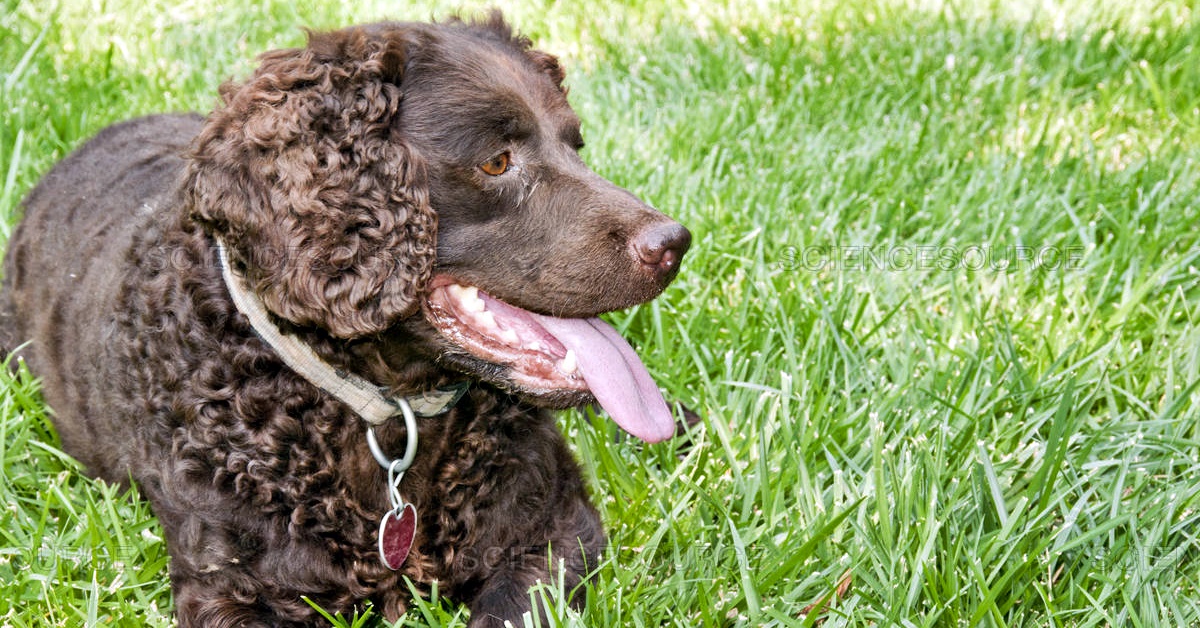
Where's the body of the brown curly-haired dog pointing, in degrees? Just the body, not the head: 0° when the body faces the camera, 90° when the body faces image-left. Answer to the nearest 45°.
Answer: approximately 315°
